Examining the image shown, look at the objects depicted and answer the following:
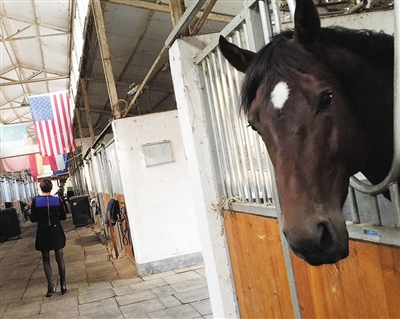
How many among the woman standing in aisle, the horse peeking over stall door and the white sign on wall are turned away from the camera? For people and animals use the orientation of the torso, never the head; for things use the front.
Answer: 1

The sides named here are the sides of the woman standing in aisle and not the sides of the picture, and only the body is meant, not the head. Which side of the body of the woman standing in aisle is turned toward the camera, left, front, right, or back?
back

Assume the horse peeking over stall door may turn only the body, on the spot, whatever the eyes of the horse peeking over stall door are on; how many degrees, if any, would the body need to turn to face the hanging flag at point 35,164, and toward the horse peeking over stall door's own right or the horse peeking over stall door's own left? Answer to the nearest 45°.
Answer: approximately 90° to the horse peeking over stall door's own right

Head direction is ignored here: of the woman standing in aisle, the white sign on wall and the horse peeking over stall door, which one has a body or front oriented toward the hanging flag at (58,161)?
the woman standing in aisle

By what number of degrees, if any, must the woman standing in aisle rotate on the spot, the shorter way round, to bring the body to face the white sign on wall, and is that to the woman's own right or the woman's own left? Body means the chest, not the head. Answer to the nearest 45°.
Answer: approximately 90° to the woman's own right

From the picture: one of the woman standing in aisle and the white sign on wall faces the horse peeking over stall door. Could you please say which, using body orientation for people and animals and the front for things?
the white sign on wall

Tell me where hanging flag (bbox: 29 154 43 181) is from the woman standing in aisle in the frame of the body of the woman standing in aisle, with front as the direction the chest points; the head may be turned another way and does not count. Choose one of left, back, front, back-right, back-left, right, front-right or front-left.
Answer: front

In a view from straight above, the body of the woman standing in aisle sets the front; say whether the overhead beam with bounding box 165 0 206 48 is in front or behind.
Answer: behind

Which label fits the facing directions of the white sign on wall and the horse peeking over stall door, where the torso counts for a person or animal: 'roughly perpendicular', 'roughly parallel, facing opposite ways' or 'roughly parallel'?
roughly perpendicular

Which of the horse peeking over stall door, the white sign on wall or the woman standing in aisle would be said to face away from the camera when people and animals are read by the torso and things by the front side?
the woman standing in aisle

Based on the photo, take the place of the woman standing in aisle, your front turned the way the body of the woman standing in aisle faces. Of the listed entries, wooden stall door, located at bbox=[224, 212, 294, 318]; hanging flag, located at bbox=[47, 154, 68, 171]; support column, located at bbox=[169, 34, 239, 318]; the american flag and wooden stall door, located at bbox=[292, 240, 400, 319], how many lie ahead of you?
2

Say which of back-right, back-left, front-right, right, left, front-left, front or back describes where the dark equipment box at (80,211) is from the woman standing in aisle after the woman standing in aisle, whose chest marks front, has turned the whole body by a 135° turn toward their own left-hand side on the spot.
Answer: back-right

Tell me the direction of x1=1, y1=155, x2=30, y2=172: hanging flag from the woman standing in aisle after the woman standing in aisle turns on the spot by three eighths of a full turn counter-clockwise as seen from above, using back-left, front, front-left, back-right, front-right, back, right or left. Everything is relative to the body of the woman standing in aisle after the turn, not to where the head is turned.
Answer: back-right

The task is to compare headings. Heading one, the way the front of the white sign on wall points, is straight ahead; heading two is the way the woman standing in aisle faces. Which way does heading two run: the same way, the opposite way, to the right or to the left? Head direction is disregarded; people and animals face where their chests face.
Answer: the opposite way

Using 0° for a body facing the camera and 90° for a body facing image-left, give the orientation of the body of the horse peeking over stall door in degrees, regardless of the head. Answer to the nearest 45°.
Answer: approximately 45°

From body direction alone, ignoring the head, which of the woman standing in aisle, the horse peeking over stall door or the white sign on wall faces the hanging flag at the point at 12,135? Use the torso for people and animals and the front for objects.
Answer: the woman standing in aisle
